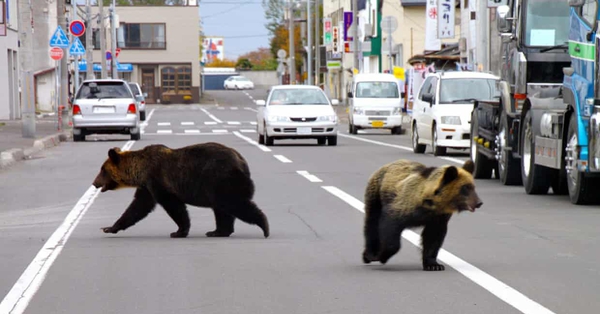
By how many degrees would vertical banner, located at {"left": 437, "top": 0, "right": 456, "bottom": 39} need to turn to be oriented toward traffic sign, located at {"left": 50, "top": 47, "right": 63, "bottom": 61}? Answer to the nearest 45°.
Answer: approximately 45° to its right

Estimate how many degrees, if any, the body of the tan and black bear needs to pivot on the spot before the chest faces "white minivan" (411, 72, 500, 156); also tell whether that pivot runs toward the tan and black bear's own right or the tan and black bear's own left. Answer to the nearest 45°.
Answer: approximately 135° to the tan and black bear's own left

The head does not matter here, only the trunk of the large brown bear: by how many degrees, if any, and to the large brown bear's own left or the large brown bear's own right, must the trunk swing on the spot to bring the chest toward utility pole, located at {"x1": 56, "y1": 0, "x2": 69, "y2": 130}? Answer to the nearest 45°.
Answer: approximately 90° to the large brown bear's own right

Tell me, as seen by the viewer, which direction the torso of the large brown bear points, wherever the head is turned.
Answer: to the viewer's left

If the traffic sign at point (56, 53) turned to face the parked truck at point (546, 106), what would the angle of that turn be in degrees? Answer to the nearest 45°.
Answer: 0° — it already faces it

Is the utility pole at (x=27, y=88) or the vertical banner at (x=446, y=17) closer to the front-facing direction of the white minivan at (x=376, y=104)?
the utility pole

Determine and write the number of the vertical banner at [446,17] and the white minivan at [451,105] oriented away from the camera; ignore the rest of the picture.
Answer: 0

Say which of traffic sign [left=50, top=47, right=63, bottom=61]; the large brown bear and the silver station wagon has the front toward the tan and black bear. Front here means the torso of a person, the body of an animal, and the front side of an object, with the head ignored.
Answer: the traffic sign

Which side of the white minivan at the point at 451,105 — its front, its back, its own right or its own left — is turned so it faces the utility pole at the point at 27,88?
right

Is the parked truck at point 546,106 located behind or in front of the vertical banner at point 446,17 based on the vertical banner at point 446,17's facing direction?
in front

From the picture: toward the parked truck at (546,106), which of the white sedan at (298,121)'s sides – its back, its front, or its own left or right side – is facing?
front

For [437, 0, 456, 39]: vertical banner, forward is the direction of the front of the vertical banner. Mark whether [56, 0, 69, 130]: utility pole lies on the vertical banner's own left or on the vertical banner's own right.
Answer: on the vertical banner's own right

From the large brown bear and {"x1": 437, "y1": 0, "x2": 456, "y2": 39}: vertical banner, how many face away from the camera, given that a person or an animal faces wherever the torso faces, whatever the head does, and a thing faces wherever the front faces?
0

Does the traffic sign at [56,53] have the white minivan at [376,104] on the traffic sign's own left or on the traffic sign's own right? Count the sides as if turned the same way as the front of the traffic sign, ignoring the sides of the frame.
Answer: on the traffic sign's own left

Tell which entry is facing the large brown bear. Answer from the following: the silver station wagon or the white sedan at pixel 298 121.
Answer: the white sedan

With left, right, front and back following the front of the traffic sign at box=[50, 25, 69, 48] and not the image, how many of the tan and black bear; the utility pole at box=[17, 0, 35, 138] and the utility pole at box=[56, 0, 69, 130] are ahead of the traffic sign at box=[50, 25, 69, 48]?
2
